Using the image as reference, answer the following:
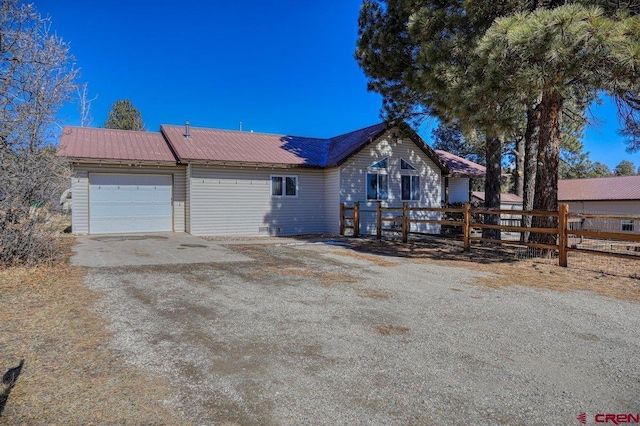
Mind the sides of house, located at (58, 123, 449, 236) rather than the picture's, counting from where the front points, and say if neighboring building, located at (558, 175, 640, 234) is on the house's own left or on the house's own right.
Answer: on the house's own left

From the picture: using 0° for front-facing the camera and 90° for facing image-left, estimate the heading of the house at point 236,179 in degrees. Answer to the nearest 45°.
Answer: approximately 0°

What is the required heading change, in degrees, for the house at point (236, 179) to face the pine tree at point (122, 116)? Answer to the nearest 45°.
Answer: approximately 135° to its right

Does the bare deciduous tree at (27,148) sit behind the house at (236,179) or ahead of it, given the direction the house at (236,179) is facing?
ahead

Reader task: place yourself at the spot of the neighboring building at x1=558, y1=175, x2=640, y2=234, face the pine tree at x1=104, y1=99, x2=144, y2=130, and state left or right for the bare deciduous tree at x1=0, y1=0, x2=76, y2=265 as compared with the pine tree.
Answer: left

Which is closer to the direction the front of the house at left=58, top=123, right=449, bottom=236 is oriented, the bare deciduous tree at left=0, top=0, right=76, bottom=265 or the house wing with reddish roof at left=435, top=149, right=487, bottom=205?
the bare deciduous tree

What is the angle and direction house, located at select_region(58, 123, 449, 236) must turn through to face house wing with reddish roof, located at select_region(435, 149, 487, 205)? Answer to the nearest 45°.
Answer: approximately 90° to its left
